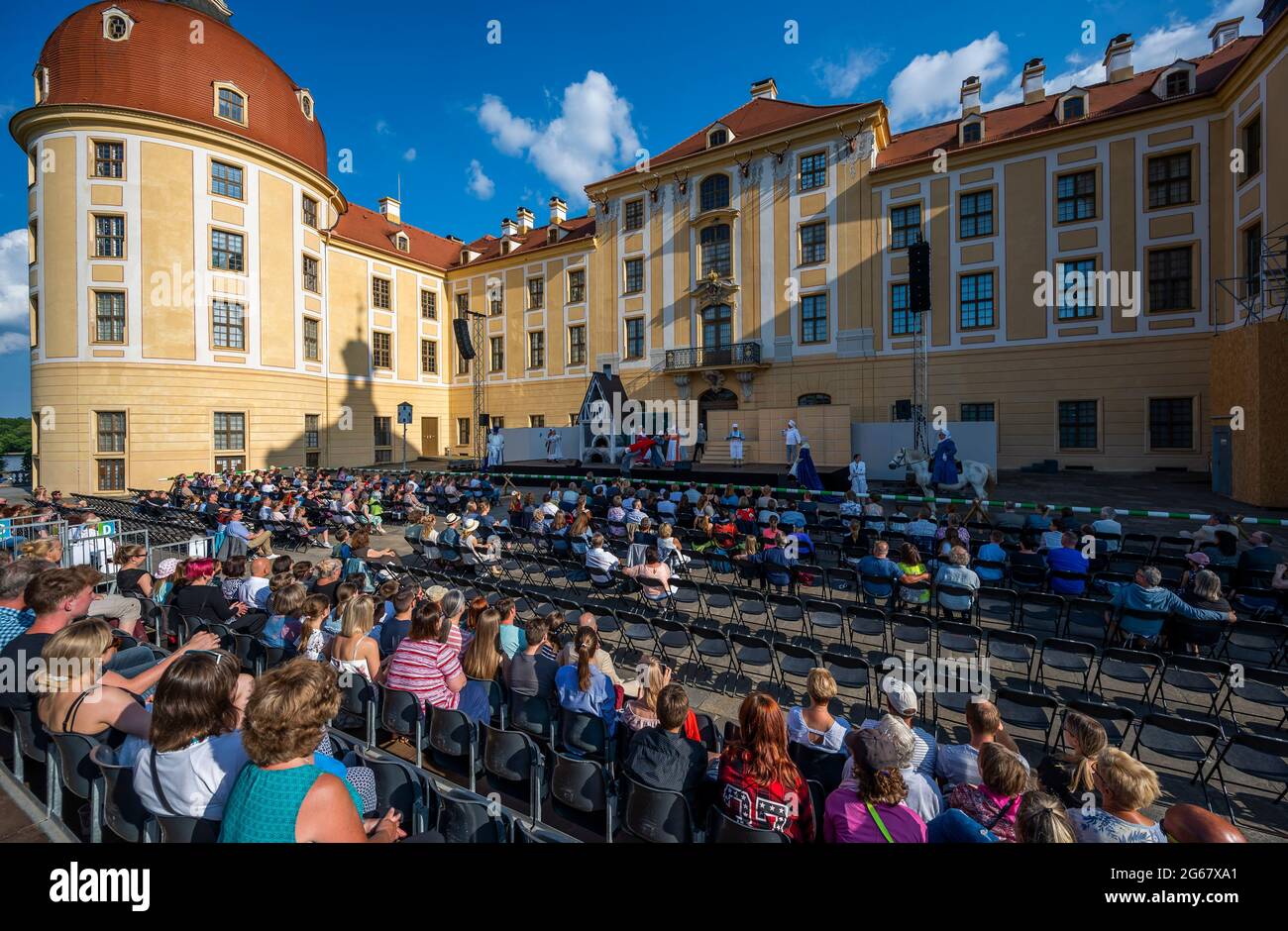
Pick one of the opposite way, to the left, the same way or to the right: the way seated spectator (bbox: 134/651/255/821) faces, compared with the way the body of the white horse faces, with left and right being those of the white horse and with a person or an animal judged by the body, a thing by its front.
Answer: to the right

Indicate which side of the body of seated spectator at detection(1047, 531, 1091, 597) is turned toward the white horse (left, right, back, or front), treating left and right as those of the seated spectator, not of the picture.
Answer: front

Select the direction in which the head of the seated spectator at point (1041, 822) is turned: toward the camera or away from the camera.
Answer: away from the camera

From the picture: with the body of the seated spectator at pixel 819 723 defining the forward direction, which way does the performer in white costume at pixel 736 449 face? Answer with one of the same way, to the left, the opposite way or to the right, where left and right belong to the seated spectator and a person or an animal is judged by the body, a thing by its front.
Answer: the opposite way

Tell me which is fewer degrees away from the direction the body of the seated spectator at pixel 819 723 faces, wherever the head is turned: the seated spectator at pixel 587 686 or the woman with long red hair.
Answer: the seated spectator

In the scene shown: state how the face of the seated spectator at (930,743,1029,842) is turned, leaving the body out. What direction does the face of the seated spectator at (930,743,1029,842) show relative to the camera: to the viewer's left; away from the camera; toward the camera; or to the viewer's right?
away from the camera

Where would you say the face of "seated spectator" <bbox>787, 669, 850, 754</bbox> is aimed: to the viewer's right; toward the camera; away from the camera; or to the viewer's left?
away from the camera

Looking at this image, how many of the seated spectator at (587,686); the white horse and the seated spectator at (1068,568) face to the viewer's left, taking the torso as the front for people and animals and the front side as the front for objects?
1

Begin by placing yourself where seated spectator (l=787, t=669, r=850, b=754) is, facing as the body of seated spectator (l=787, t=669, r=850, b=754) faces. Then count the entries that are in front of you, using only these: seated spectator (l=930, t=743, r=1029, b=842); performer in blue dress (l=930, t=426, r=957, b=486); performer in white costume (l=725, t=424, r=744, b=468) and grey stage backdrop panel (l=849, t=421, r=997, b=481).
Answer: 3

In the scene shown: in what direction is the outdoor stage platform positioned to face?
toward the camera

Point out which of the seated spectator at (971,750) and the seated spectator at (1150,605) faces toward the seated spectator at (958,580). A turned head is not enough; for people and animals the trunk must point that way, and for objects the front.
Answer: the seated spectator at (971,750)

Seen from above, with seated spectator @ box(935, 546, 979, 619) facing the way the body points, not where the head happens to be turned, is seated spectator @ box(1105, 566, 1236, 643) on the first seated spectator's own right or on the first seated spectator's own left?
on the first seated spectator's own right

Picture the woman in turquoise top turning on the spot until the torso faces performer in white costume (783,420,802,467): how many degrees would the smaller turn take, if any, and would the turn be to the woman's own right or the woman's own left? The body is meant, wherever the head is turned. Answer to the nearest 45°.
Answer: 0° — they already face them

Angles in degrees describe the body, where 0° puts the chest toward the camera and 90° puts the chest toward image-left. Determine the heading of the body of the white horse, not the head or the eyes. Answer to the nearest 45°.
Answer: approximately 90°

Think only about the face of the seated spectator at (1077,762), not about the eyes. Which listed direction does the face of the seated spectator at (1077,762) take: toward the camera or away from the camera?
away from the camera

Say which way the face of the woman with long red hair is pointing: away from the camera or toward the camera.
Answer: away from the camera

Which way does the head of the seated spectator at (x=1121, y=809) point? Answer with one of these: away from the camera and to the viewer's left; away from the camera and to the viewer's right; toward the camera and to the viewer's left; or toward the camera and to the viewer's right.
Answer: away from the camera and to the viewer's left

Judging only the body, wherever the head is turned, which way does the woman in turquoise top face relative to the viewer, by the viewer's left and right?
facing away from the viewer and to the right of the viewer

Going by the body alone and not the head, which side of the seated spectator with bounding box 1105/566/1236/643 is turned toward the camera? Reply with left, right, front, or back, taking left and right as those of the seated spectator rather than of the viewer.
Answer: back
